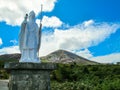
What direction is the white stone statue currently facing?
toward the camera
